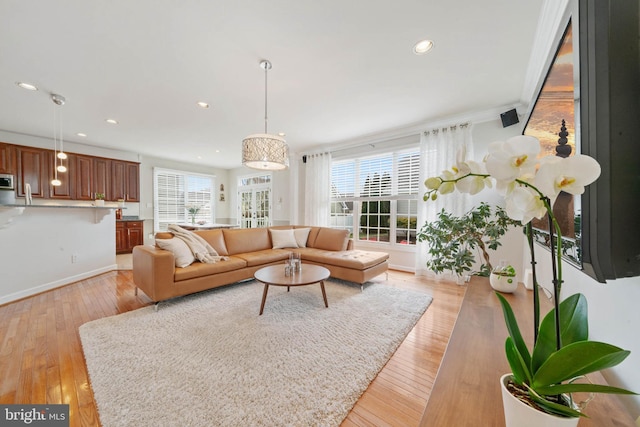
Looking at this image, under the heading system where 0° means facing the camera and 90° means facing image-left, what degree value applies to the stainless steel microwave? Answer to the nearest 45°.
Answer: approximately 0°

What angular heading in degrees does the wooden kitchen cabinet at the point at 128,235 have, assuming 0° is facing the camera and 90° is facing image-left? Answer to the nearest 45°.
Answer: approximately 0°

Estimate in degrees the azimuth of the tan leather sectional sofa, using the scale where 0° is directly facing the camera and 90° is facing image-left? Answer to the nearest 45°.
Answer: approximately 315°

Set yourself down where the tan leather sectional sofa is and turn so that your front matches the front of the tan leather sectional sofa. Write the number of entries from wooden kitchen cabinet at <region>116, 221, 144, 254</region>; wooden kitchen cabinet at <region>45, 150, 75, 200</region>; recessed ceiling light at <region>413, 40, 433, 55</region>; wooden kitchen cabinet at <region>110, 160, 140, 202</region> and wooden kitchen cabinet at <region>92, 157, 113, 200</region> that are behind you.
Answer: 4

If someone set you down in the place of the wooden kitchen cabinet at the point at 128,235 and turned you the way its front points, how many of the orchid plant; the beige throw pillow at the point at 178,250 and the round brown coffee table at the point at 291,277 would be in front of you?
3

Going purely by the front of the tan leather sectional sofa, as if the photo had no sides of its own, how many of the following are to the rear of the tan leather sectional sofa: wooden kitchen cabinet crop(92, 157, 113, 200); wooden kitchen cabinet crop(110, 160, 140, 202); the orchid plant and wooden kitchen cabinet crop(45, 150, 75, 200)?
3

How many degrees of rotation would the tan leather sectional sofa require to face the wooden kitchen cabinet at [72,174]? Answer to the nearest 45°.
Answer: approximately 180°

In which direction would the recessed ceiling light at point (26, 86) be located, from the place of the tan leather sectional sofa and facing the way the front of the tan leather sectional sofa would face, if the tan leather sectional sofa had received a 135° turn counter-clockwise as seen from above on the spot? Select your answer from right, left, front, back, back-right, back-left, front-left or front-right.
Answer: left

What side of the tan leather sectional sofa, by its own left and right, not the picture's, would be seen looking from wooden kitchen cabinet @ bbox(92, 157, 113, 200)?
back

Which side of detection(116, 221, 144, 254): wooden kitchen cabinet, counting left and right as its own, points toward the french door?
left
